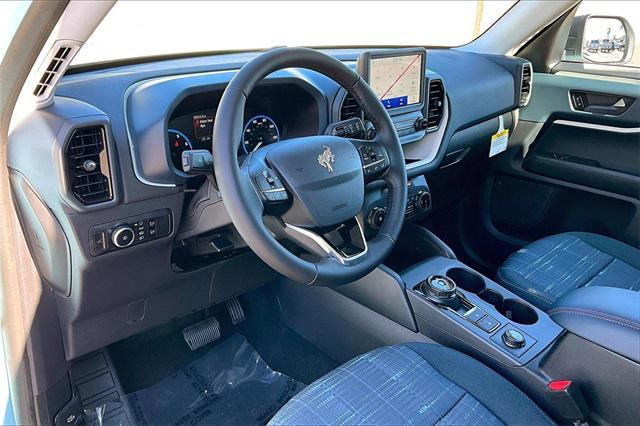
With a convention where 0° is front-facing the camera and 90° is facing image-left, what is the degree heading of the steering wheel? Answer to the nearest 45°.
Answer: approximately 315°

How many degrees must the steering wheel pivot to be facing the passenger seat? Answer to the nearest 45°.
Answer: approximately 90° to its left

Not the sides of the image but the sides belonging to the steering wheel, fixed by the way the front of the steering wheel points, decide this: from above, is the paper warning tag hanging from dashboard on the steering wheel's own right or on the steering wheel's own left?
on the steering wheel's own left
